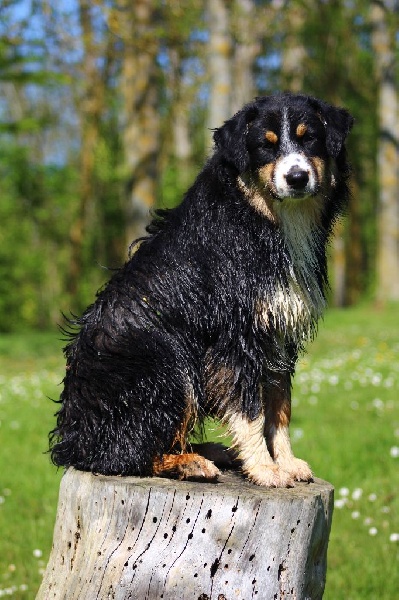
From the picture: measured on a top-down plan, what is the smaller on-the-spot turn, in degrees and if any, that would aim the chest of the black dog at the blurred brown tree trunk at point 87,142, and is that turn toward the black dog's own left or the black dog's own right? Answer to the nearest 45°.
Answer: approximately 135° to the black dog's own left

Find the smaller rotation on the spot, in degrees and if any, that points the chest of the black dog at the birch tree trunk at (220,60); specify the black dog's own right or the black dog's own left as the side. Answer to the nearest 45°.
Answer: approximately 135° to the black dog's own left

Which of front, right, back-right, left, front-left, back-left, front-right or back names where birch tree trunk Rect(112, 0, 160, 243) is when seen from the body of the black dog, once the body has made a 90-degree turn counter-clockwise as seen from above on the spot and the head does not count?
front-left

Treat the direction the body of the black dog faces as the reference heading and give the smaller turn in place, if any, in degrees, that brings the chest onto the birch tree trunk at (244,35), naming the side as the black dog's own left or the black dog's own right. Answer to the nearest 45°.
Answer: approximately 135° to the black dog's own left

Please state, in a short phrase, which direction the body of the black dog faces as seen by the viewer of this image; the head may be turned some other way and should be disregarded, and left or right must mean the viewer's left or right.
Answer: facing the viewer and to the right of the viewer
